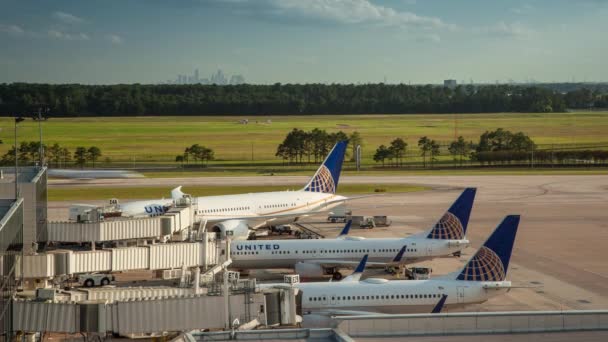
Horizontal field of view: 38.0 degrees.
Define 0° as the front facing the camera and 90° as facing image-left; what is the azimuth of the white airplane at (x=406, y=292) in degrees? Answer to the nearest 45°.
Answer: approximately 90°
